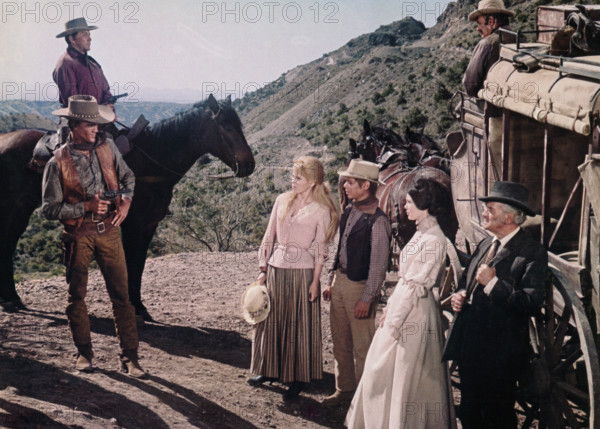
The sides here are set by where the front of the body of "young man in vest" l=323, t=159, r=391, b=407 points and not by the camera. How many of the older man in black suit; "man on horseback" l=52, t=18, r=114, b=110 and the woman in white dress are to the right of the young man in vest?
1

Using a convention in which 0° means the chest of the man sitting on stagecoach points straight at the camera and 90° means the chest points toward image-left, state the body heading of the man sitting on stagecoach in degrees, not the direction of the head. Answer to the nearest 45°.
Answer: approximately 90°

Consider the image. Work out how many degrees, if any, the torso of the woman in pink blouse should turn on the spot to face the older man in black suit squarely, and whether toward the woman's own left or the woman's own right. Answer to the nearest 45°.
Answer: approximately 90° to the woman's own left

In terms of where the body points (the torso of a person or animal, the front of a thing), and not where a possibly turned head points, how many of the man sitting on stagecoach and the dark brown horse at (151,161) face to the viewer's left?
1

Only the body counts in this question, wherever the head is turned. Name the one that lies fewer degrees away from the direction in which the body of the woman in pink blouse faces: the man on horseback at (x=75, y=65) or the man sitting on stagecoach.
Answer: the man on horseback

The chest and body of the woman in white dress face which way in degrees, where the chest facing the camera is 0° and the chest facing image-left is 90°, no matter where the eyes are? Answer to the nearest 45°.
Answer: approximately 90°

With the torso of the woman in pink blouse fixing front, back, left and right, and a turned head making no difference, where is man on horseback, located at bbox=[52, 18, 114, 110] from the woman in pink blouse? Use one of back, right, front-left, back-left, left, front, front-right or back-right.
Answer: right

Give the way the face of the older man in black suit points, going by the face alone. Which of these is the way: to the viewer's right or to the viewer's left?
to the viewer's left

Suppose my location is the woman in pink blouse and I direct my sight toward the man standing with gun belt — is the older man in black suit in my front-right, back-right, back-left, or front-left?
back-left

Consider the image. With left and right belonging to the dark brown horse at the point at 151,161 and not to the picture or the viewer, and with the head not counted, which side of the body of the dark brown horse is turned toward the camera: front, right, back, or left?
right

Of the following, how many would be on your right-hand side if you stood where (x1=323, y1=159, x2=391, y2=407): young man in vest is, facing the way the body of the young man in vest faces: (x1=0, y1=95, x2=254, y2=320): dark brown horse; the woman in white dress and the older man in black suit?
1

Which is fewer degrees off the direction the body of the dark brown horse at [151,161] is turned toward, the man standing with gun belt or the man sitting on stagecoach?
the man sitting on stagecoach

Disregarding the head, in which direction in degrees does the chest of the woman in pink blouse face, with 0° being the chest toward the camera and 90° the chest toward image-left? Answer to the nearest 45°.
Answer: approximately 45°

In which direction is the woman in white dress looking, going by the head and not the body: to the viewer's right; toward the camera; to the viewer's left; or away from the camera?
to the viewer's left
